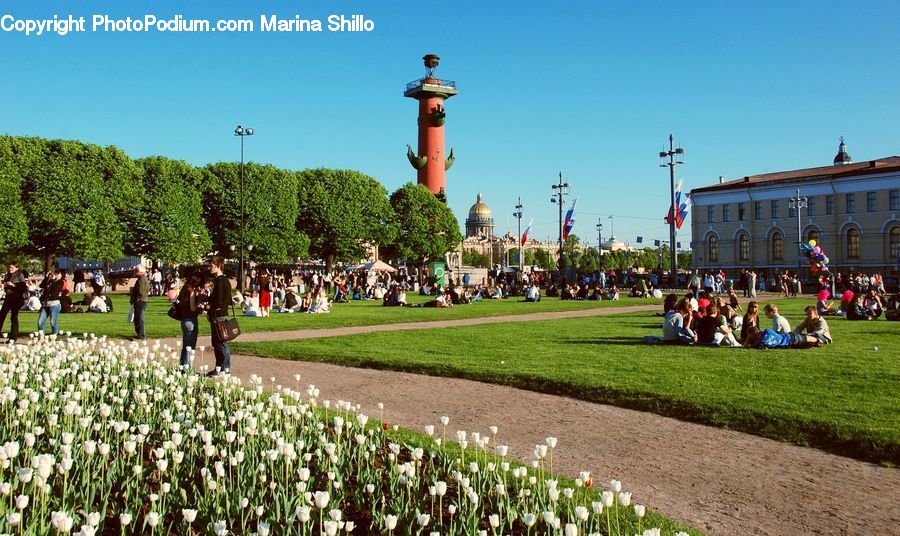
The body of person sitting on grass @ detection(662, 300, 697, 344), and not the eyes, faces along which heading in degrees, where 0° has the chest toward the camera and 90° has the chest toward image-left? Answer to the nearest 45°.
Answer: approximately 270°

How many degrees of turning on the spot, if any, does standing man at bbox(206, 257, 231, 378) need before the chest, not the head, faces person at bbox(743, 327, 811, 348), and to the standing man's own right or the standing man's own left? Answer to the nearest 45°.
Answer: approximately 180°

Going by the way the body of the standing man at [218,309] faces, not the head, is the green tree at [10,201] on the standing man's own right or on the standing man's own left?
on the standing man's own right

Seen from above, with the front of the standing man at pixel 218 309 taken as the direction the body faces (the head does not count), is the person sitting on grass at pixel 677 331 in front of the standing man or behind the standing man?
behind

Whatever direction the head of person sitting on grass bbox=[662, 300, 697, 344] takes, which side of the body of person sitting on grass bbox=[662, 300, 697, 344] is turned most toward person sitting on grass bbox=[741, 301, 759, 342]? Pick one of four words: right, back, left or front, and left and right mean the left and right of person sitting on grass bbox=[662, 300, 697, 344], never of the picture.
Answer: front

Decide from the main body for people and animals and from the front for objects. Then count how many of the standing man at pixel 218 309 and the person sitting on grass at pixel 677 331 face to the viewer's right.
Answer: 1

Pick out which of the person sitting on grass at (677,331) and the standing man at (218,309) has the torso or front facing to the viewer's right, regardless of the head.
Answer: the person sitting on grass

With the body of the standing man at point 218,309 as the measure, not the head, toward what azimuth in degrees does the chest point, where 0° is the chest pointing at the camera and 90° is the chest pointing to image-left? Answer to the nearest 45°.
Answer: approximately 90°

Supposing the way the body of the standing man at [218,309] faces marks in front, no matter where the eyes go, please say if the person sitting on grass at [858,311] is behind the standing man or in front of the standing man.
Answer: behind

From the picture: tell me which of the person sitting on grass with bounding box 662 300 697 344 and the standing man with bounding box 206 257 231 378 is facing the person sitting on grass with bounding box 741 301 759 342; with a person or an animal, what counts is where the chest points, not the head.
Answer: the person sitting on grass with bounding box 662 300 697 344

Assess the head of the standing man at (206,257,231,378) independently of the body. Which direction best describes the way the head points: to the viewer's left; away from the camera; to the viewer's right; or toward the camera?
to the viewer's left

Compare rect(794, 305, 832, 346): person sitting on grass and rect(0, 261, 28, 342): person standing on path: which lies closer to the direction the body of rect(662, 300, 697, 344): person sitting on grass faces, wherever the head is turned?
the person sitting on grass

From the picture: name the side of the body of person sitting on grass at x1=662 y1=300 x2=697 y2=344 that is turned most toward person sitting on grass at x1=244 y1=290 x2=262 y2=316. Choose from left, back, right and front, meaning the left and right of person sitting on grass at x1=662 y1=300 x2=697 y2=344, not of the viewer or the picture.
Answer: back

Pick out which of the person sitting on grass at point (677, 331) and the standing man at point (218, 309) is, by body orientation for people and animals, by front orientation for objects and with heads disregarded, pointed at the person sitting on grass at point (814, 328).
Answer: the person sitting on grass at point (677, 331)
